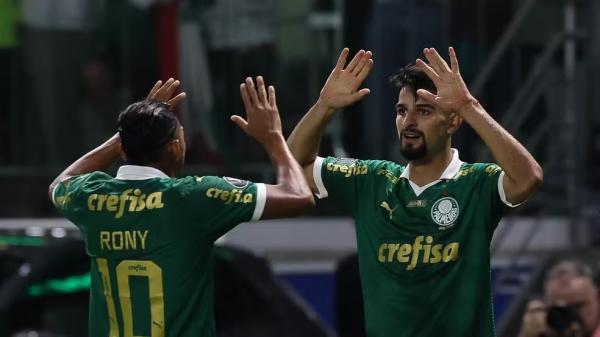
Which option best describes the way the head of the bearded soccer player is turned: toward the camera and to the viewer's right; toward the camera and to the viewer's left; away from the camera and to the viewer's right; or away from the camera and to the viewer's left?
toward the camera and to the viewer's left

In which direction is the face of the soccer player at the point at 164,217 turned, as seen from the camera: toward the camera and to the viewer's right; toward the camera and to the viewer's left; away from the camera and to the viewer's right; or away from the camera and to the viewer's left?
away from the camera and to the viewer's right

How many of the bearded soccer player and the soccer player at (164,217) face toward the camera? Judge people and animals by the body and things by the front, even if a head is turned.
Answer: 1

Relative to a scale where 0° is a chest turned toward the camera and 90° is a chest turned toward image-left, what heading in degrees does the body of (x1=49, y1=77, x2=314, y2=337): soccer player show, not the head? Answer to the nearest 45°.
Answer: approximately 225°

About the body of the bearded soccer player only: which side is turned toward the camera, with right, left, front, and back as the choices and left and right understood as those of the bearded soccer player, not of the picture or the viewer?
front

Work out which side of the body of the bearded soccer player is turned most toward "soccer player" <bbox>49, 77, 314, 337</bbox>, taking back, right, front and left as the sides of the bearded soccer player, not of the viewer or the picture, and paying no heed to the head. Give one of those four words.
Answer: right

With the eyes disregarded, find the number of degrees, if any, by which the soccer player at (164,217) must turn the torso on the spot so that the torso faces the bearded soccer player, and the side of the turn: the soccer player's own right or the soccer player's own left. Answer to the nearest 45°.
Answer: approximately 45° to the soccer player's own right
